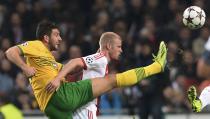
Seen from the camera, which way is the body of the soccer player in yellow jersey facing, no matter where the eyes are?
to the viewer's right

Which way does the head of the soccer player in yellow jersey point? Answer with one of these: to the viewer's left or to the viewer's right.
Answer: to the viewer's right

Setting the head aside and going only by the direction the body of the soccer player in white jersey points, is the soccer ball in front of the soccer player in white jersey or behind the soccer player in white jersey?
in front

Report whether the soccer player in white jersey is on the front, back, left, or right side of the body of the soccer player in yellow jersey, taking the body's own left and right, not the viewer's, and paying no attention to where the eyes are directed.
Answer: front
